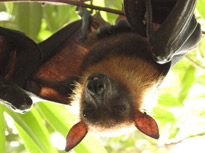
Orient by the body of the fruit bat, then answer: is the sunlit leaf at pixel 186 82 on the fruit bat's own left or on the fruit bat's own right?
on the fruit bat's own left

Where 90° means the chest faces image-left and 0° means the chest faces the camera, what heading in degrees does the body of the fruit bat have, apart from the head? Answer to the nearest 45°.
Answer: approximately 0°

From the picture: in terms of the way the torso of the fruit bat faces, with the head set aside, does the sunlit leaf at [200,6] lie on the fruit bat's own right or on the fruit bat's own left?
on the fruit bat's own left
